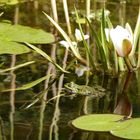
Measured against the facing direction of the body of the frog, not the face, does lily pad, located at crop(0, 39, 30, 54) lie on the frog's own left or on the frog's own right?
on the frog's own right

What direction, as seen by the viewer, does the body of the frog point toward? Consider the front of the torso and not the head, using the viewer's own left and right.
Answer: facing to the left of the viewer
